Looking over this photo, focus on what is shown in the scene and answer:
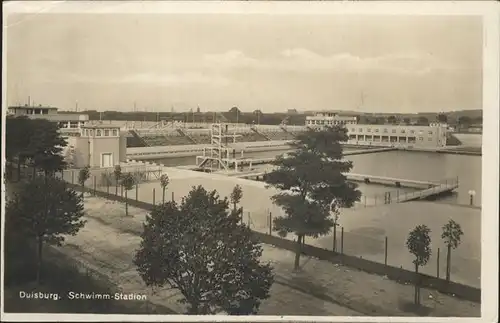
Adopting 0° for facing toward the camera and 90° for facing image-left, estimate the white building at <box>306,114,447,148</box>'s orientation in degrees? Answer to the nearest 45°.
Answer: approximately 0°
